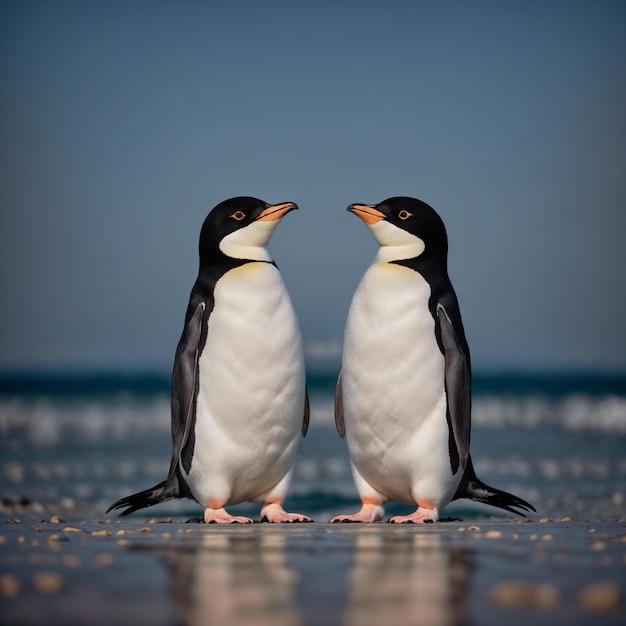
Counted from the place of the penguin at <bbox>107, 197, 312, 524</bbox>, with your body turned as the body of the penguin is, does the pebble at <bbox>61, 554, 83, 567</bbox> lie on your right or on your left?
on your right

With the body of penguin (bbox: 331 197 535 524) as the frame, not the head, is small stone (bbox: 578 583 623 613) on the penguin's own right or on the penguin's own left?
on the penguin's own left

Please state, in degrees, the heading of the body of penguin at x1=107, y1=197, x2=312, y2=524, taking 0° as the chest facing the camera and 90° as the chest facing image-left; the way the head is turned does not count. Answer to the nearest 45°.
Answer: approximately 315°

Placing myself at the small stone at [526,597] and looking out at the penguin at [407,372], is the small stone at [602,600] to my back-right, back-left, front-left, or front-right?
back-right

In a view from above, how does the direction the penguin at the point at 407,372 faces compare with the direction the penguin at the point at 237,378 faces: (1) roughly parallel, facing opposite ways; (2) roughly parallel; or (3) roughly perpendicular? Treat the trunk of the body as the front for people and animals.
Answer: roughly perpendicular

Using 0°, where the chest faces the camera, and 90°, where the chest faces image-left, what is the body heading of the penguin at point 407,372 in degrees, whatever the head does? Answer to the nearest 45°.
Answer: approximately 45°
